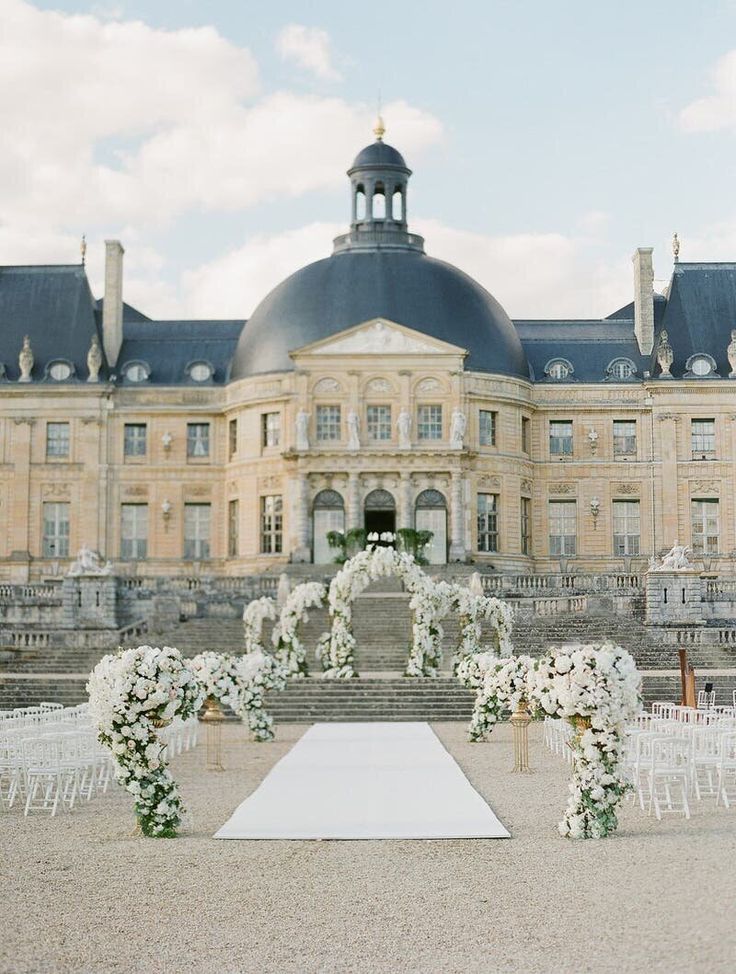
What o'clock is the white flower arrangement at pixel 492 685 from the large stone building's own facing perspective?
The white flower arrangement is roughly at 12 o'clock from the large stone building.

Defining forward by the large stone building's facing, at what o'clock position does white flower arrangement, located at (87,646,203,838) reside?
The white flower arrangement is roughly at 12 o'clock from the large stone building.

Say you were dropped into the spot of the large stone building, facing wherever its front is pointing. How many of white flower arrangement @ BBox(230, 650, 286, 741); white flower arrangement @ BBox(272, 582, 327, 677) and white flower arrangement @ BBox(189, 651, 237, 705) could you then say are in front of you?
3

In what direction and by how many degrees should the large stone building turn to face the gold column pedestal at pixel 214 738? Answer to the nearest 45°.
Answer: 0° — it already faces it

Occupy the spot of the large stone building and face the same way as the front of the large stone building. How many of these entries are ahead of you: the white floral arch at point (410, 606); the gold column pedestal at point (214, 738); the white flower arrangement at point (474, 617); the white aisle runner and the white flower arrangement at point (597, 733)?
5

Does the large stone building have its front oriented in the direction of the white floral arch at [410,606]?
yes

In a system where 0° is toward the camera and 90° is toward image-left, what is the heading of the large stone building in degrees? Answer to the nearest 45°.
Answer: approximately 0°

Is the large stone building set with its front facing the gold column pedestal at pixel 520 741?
yes

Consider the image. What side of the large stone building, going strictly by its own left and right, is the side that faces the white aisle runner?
front

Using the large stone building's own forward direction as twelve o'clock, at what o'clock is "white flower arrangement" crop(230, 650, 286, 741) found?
The white flower arrangement is roughly at 12 o'clock from the large stone building.

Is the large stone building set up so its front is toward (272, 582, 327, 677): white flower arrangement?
yes

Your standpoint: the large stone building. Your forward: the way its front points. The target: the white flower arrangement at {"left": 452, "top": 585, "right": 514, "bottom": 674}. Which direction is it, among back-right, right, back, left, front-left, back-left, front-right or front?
front
